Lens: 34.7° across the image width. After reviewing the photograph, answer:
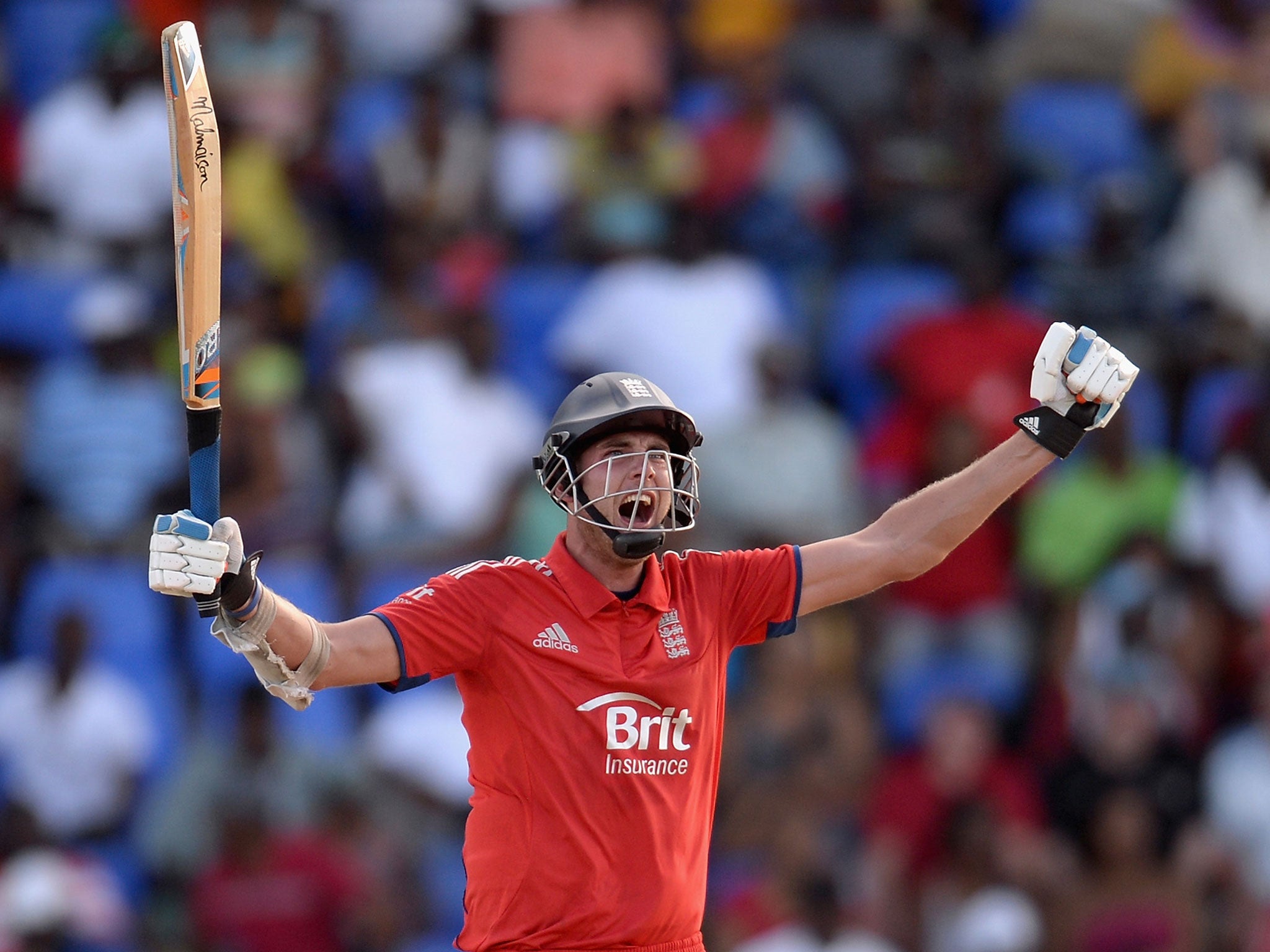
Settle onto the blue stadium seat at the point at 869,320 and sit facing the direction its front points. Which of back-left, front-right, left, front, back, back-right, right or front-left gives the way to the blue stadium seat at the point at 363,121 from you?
right

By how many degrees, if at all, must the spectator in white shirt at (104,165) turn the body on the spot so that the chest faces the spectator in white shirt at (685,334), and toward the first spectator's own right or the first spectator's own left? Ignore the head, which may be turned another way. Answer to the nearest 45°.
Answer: approximately 90° to the first spectator's own left

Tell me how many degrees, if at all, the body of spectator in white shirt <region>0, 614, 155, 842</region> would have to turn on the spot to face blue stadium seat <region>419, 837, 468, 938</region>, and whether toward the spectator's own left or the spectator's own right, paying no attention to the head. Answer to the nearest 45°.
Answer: approximately 45° to the spectator's own left

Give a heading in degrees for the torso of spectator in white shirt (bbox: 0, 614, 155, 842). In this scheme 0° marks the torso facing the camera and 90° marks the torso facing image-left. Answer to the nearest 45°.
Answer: approximately 0°

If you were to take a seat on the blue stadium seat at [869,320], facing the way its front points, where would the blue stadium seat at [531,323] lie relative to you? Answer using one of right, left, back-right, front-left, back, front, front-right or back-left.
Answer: right

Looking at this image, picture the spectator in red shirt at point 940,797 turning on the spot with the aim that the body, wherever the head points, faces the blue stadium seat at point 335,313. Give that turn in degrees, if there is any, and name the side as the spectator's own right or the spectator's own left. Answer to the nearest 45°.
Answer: approximately 90° to the spectator's own right

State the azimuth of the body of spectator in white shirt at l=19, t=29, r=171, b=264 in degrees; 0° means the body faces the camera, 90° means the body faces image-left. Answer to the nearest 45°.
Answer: approximately 0°

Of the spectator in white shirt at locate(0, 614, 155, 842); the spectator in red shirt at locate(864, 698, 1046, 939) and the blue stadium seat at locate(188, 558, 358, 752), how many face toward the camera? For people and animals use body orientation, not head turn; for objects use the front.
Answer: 3

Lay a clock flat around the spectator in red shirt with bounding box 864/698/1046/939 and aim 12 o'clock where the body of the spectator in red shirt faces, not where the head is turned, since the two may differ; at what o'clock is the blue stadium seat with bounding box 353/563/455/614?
The blue stadium seat is roughly at 3 o'clock from the spectator in red shirt.
